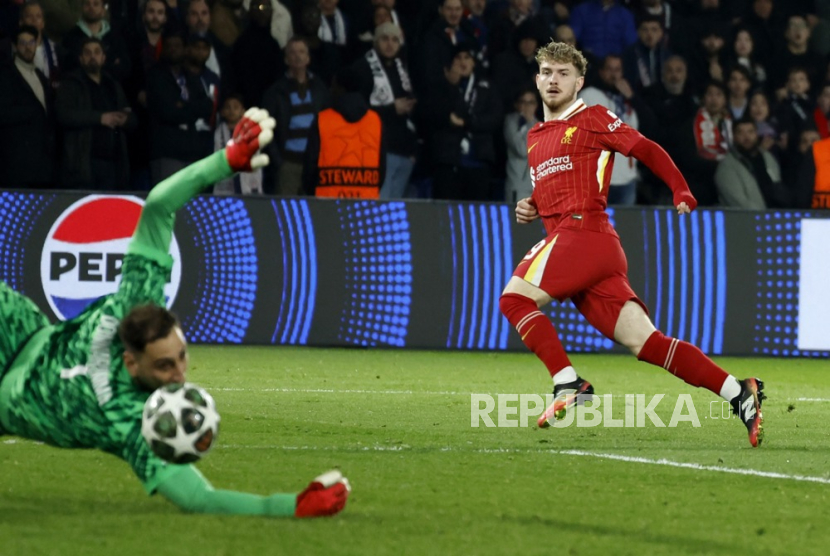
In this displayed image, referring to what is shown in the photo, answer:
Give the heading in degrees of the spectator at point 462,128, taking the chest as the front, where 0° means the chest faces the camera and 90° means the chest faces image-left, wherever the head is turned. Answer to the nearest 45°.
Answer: approximately 0°

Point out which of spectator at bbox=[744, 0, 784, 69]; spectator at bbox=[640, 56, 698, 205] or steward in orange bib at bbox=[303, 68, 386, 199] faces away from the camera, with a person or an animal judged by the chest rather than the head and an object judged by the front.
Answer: the steward in orange bib

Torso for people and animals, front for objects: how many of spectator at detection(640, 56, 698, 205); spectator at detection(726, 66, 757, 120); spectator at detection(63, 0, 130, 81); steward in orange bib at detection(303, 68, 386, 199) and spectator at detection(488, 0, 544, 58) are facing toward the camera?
4

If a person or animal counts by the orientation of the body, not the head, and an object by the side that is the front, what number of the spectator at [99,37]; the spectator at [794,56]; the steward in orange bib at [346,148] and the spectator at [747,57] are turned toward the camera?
3

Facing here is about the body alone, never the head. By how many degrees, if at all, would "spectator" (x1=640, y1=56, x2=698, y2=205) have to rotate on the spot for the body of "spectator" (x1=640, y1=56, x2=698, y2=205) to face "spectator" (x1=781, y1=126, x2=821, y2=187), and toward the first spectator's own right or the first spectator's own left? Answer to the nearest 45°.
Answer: approximately 90° to the first spectator's own left

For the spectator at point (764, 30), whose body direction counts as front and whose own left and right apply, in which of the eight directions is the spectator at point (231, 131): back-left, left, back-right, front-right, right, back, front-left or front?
front-right

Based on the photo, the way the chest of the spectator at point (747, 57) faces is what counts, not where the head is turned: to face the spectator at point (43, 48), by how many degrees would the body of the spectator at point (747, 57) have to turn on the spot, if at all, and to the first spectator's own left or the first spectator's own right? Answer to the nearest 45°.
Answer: approximately 45° to the first spectator's own right

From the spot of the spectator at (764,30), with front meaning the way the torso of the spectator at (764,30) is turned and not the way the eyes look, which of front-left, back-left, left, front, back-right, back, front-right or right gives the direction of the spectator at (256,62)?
front-right

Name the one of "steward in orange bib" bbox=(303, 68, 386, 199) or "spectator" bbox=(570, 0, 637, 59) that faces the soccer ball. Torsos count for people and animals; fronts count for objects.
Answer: the spectator
